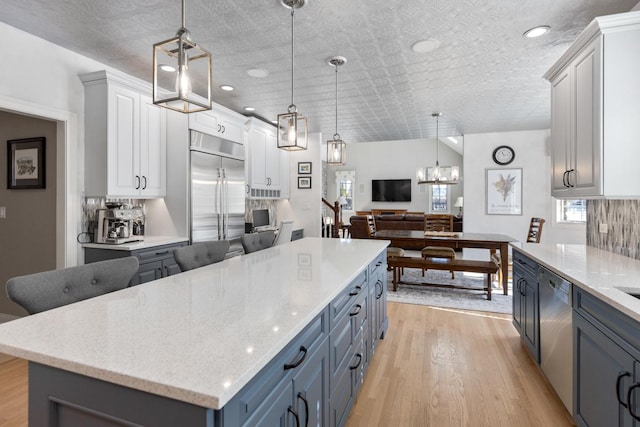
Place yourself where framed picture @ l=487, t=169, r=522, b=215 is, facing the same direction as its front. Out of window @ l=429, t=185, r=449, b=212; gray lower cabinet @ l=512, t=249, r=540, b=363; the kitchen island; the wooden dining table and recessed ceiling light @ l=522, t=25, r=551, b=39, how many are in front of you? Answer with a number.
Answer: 4

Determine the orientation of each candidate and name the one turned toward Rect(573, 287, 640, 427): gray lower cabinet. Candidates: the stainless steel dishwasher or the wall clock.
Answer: the wall clock

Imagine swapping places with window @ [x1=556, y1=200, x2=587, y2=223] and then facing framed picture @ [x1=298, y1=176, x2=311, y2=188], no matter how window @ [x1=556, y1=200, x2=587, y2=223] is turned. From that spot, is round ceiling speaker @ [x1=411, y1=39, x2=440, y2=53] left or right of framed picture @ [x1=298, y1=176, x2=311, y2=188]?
left

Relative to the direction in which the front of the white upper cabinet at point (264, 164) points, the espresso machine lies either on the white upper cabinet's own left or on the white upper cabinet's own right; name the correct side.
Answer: on the white upper cabinet's own right

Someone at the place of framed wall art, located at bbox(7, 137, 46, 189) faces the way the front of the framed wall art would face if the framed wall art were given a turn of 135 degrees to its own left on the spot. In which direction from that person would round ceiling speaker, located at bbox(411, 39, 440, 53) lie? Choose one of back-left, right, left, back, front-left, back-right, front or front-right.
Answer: front-right

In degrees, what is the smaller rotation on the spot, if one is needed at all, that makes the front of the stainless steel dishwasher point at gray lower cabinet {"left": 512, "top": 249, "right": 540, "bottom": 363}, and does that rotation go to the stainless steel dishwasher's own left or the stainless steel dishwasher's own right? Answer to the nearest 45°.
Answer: approximately 90° to the stainless steel dishwasher's own right

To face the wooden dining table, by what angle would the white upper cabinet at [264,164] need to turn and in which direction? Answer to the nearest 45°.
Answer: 0° — it already faces it

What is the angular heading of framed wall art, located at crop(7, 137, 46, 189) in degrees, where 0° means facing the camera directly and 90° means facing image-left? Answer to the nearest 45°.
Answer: approximately 45°

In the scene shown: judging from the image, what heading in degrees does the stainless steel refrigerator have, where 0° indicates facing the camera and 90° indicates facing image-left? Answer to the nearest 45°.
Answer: approximately 315°

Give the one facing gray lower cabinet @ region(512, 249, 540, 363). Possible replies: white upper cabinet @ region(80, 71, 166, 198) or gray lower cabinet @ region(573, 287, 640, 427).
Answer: the white upper cabinet

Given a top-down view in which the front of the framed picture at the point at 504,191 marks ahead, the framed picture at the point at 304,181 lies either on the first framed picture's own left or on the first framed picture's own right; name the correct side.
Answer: on the first framed picture's own right

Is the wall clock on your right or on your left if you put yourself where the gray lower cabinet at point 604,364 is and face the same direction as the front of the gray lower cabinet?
on your right
